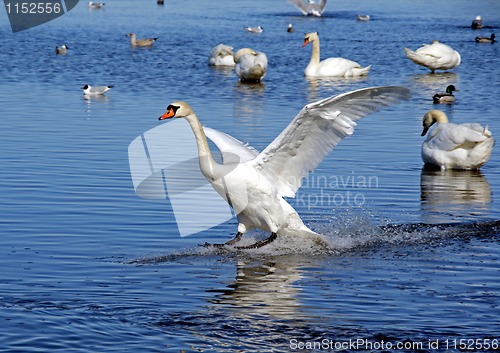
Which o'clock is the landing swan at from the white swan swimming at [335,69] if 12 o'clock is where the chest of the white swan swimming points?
The landing swan is roughly at 9 o'clock from the white swan swimming.

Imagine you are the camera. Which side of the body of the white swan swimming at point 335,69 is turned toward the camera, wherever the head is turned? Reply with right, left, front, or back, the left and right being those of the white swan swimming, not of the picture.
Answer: left

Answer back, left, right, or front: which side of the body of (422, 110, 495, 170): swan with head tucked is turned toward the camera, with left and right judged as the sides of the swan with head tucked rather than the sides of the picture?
left

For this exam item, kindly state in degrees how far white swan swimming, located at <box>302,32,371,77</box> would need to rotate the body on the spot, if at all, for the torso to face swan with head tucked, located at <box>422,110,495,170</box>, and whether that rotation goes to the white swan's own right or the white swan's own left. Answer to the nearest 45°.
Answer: approximately 90° to the white swan's own left

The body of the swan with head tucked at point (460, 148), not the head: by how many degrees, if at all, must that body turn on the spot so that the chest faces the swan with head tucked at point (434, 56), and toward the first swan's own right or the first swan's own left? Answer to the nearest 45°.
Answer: approximately 90° to the first swan's own right

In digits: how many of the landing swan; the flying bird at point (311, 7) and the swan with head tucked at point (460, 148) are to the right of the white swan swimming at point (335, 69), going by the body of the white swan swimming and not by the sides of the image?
1

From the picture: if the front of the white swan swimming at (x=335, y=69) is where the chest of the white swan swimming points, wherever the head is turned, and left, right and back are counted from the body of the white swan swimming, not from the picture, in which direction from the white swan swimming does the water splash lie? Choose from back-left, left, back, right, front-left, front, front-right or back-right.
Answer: left
